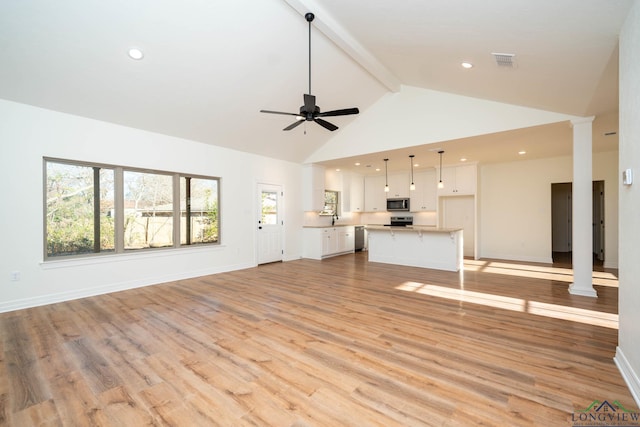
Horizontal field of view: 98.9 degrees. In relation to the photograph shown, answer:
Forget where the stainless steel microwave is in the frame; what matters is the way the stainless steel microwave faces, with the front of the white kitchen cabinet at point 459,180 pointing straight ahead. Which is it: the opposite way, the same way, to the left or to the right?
the same way

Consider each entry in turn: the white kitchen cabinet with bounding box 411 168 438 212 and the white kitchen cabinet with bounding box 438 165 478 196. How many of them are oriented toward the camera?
2

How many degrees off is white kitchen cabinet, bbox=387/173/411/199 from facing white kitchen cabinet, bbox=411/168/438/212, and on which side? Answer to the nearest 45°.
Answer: approximately 90° to its left

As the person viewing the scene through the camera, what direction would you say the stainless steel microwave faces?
facing the viewer

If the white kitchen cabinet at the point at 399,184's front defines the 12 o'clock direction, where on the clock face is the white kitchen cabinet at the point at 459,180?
the white kitchen cabinet at the point at 459,180 is roughly at 10 o'clock from the white kitchen cabinet at the point at 399,184.

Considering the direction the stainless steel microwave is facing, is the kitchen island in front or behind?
in front

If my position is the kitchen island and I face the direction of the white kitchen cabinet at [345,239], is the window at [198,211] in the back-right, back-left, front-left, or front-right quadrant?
front-left

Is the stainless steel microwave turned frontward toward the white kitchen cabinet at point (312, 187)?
no

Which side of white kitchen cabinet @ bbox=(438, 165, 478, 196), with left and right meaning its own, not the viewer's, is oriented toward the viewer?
front

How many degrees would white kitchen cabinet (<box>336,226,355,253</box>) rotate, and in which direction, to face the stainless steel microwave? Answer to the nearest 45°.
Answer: approximately 45° to its left

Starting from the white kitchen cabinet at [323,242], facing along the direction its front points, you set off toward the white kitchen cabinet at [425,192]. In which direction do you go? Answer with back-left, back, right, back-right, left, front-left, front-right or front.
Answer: front-left

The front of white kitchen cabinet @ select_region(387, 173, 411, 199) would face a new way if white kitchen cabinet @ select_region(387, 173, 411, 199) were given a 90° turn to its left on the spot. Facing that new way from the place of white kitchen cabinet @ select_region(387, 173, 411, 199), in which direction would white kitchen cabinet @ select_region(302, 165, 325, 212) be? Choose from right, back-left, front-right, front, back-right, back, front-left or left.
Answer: back-right

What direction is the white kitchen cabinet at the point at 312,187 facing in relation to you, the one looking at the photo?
facing the viewer and to the right of the viewer

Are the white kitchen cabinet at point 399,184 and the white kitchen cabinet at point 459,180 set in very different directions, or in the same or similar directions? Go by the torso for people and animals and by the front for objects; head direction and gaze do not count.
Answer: same or similar directions

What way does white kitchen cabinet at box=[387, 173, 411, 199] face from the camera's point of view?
toward the camera

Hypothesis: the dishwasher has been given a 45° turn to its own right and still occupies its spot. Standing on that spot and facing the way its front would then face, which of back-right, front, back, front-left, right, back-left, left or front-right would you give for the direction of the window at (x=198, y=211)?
front-right
